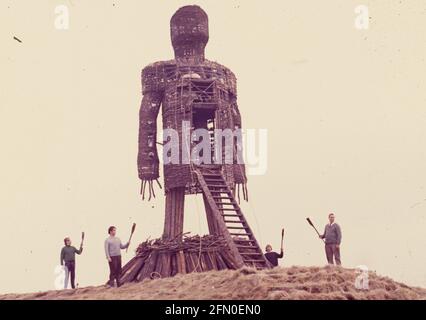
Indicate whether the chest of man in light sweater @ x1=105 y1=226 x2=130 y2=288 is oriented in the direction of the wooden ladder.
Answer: no

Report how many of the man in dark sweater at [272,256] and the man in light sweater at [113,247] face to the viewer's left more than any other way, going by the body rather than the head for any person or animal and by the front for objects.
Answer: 0

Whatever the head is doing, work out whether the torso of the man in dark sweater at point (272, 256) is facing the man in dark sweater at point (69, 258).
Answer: no

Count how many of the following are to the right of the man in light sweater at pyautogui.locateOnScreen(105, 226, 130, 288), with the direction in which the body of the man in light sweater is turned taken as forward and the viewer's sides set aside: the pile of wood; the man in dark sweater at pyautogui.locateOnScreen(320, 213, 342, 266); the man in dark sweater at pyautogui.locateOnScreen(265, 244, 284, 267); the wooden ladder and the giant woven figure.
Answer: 0

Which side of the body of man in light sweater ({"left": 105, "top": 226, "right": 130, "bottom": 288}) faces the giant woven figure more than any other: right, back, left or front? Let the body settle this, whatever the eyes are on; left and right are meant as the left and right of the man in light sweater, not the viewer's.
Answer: left

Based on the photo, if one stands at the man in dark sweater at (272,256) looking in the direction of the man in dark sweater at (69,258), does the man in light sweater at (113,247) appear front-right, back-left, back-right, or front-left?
front-left

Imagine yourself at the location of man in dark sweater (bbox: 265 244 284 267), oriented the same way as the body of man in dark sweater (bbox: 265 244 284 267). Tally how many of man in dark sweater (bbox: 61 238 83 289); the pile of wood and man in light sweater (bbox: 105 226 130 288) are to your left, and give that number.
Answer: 0

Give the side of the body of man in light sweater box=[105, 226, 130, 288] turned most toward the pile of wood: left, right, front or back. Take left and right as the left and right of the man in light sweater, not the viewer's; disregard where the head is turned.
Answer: left

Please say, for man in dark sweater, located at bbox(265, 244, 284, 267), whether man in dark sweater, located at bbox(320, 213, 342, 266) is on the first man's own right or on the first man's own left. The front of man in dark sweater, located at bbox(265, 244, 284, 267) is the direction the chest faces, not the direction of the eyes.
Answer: on the first man's own left

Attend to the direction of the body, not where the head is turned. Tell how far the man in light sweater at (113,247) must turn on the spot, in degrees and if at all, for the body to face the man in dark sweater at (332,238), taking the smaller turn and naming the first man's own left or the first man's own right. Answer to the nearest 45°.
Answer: approximately 45° to the first man's own left

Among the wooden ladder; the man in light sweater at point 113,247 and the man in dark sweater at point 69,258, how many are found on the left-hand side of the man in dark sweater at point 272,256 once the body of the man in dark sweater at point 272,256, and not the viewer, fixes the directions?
0

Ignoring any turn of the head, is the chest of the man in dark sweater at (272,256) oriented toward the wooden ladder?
no

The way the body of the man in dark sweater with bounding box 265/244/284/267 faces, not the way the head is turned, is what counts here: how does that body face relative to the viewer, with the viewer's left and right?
facing the viewer

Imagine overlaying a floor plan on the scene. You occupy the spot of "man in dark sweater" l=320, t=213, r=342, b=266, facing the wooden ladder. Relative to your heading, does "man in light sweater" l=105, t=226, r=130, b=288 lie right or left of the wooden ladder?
left
